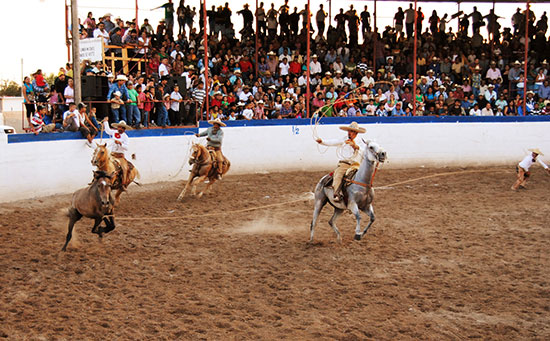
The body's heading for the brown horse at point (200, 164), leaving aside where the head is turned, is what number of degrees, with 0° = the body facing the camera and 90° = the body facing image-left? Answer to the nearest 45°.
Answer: approximately 45°

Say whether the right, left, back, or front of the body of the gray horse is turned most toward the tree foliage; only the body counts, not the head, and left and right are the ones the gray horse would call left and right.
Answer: back

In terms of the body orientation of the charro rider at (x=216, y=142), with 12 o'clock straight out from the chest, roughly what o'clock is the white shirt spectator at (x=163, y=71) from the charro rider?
The white shirt spectator is roughly at 4 o'clock from the charro rider.

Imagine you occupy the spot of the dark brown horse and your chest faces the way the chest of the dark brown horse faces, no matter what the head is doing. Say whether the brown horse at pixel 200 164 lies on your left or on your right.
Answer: on your left

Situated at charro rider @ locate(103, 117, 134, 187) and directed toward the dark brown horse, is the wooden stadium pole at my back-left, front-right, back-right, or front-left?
back-right

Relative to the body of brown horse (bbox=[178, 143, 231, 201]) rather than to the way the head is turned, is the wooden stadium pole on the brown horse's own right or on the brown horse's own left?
on the brown horse's own right

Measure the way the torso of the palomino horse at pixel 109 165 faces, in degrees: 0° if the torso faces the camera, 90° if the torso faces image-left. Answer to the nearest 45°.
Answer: approximately 45°

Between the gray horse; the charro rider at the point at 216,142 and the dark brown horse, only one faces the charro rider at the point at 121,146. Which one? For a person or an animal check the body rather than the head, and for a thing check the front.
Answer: the charro rider at the point at 216,142

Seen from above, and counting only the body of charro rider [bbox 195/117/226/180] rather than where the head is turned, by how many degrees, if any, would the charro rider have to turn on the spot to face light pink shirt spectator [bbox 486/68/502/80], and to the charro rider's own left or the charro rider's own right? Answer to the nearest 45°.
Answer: approximately 180°

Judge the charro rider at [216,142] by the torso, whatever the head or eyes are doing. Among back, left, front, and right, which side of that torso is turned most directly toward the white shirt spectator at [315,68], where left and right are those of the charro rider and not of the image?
back

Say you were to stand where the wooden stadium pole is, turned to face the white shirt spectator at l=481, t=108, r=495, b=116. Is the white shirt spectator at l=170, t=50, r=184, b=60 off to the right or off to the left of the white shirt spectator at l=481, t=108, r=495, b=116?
left
